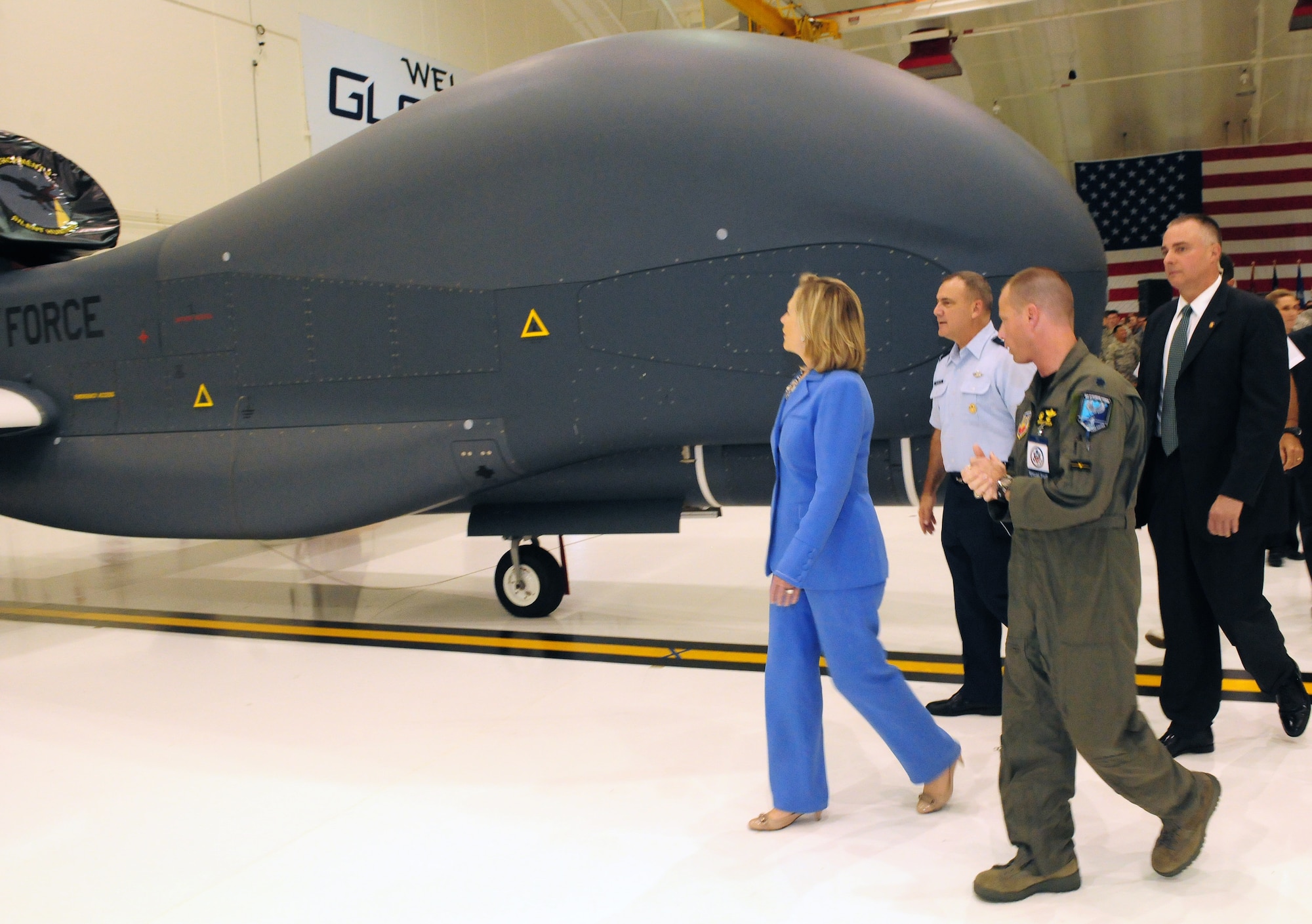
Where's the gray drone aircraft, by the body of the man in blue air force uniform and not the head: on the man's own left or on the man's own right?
on the man's own right

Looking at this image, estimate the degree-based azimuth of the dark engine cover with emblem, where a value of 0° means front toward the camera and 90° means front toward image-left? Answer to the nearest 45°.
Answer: approximately 0°

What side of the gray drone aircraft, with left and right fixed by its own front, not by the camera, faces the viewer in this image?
right

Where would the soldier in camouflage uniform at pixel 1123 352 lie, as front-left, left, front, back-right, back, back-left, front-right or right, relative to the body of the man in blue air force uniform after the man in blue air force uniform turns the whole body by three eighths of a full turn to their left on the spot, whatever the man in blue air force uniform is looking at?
left

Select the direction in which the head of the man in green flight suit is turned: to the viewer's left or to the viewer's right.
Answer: to the viewer's left

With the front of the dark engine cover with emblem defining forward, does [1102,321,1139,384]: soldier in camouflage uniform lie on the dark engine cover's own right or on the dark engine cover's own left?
on the dark engine cover's own left

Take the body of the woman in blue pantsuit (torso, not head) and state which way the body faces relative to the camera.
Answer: to the viewer's left

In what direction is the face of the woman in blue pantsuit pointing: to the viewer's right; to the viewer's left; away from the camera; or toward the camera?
to the viewer's left

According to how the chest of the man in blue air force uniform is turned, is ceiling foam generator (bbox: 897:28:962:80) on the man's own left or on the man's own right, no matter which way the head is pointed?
on the man's own right

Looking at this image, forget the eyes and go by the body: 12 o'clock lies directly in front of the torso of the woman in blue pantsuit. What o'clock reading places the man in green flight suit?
The man in green flight suit is roughly at 7 o'clock from the woman in blue pantsuit.

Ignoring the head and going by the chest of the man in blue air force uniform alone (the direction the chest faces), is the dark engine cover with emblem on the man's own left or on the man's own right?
on the man's own right

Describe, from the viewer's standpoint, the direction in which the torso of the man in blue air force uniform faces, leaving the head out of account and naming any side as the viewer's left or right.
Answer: facing the viewer and to the left of the viewer

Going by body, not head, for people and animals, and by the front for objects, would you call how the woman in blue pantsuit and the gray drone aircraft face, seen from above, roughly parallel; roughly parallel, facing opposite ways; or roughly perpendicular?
roughly parallel, facing opposite ways

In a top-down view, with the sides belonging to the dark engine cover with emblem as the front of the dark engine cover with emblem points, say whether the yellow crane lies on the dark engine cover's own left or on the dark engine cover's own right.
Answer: on the dark engine cover's own left

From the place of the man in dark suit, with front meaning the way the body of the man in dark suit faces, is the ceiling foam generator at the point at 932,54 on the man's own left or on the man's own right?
on the man's own right

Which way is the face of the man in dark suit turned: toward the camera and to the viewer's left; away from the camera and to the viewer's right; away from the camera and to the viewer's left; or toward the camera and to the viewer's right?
toward the camera and to the viewer's left

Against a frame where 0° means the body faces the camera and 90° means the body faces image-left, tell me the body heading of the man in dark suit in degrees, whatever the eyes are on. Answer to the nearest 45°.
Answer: approximately 45°

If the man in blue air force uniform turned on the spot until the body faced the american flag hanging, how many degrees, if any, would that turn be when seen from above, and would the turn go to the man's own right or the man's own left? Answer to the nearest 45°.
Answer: approximately 135° to the man's own right
